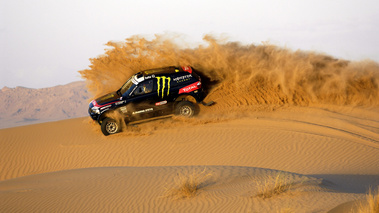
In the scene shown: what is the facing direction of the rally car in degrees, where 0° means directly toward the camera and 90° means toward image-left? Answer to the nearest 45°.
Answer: approximately 90°
